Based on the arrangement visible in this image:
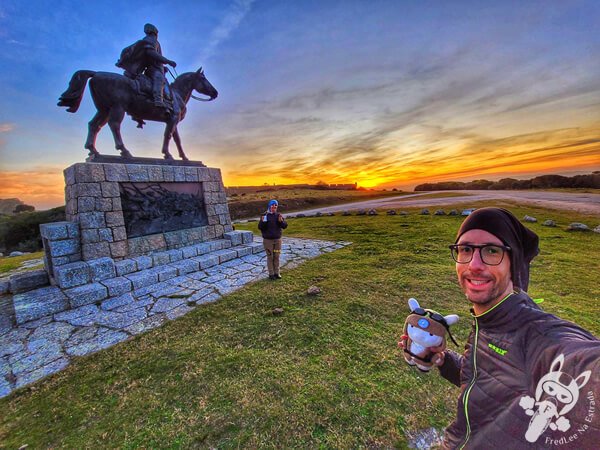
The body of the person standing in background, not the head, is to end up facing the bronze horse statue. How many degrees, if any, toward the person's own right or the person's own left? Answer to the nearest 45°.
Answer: approximately 135° to the person's own right

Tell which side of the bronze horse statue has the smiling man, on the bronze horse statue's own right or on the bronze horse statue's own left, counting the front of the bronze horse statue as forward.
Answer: on the bronze horse statue's own right

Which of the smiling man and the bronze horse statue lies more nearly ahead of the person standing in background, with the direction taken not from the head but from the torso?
the smiling man

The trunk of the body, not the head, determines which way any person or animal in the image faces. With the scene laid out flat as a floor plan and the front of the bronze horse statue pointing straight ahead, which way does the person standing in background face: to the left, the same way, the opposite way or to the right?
to the right

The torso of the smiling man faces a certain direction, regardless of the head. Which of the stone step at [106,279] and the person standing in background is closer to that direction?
the stone step

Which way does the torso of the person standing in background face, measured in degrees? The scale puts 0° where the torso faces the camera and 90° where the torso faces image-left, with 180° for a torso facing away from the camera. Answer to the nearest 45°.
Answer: approximately 0°

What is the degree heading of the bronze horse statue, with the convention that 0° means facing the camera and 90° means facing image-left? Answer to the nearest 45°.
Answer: approximately 270°
